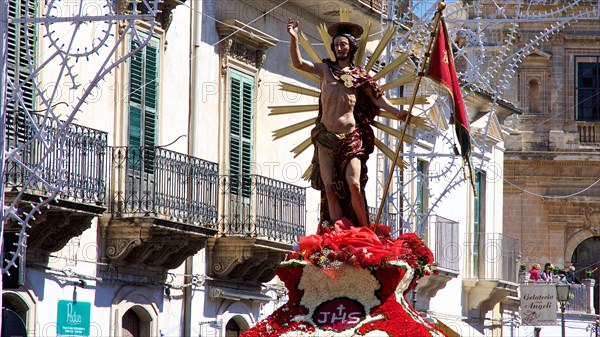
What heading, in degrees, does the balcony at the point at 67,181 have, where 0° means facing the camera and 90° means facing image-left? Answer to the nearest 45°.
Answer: approximately 315°

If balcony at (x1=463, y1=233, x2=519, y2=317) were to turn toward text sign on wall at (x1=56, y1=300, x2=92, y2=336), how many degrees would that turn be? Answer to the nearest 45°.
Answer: approximately 45° to its right

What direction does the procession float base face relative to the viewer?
toward the camera

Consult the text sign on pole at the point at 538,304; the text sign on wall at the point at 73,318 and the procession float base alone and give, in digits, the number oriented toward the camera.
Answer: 3

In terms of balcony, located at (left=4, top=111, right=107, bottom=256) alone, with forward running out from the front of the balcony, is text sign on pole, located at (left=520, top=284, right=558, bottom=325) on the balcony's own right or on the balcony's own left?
on the balcony's own left

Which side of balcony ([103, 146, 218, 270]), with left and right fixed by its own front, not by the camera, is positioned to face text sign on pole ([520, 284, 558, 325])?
left

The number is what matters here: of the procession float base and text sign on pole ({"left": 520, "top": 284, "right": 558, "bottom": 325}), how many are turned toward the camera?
2

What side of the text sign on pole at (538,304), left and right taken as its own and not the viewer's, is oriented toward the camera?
front

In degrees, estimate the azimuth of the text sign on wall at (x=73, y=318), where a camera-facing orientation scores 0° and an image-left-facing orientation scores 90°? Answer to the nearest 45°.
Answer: approximately 0°

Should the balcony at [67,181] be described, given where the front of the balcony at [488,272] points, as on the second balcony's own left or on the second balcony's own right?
on the second balcony's own right

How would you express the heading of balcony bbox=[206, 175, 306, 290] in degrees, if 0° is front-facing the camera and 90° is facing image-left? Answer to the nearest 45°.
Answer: approximately 315°

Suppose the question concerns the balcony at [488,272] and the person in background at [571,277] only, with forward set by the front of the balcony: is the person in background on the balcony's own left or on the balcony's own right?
on the balcony's own left

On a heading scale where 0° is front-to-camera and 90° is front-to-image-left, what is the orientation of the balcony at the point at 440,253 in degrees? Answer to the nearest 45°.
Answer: approximately 315°

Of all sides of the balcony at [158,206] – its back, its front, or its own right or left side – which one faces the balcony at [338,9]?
left
